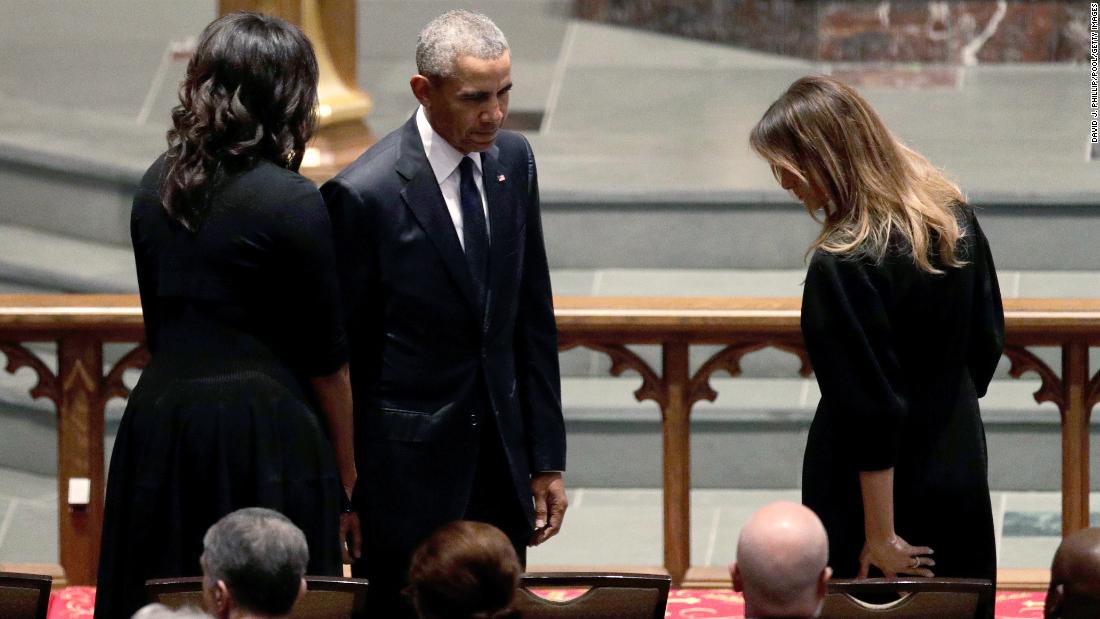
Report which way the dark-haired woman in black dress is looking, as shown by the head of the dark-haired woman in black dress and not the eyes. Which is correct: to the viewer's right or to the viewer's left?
to the viewer's right

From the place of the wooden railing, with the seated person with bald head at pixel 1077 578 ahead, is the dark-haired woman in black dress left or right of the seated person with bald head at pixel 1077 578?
right

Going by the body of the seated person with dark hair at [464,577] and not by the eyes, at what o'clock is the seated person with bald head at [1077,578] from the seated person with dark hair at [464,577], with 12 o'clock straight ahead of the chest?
the seated person with bald head at [1077,578] is roughly at 3 o'clock from the seated person with dark hair at [464,577].

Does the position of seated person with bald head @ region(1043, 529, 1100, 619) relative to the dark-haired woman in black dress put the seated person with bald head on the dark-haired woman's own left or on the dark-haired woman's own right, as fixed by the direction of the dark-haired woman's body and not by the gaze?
on the dark-haired woman's own right

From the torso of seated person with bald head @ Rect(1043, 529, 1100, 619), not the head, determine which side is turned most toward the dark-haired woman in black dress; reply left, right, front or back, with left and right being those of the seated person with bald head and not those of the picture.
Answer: left

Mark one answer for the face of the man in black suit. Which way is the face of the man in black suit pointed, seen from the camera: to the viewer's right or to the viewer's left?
to the viewer's right

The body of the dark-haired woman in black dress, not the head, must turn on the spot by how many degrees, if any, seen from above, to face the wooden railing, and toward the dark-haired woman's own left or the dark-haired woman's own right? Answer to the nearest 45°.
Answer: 0° — they already face it

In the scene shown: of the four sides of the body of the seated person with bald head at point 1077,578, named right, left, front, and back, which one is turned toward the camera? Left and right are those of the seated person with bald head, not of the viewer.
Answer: back

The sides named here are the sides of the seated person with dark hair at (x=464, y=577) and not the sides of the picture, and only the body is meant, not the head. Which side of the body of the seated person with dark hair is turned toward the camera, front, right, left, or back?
back

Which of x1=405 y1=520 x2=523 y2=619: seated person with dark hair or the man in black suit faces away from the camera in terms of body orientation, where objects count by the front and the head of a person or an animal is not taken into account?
the seated person with dark hair

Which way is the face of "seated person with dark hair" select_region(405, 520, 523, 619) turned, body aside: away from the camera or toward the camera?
away from the camera

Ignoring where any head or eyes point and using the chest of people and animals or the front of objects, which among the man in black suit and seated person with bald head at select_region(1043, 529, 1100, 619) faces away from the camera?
the seated person with bald head
